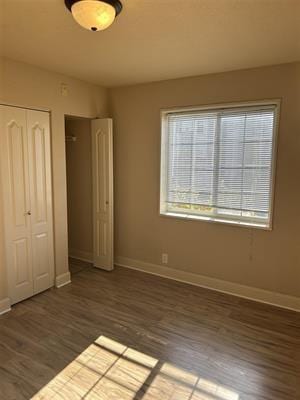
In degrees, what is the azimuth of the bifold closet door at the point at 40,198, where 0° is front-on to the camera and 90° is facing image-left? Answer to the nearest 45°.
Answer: approximately 315°

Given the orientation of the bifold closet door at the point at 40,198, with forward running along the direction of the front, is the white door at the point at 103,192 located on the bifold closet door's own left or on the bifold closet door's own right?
on the bifold closet door's own left

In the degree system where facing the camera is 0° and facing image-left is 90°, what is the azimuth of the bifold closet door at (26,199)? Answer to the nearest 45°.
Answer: approximately 315°

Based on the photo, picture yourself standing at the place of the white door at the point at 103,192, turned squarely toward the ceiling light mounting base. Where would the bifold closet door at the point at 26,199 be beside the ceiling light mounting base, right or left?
right
